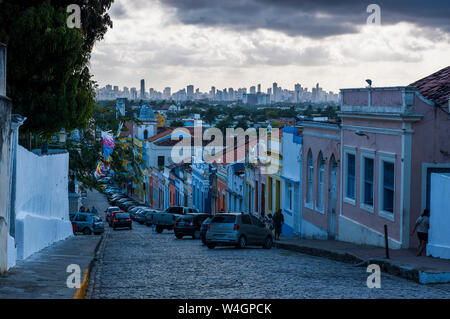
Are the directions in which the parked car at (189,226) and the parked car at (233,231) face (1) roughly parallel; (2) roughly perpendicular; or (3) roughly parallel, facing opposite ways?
roughly parallel

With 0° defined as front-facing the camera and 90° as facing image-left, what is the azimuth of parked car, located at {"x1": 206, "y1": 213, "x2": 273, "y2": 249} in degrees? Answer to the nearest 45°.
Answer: approximately 225°

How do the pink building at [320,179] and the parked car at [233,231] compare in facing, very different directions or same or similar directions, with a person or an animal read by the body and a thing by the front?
very different directions

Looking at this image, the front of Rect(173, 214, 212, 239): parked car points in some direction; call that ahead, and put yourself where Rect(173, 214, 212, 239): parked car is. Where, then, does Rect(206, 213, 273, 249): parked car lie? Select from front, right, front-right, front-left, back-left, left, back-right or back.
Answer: back-right

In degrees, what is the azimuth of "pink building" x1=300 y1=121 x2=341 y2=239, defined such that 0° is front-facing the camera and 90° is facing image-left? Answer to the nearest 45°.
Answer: approximately 45°

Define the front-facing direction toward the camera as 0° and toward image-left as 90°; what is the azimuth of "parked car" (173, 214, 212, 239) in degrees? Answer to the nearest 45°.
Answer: approximately 225°

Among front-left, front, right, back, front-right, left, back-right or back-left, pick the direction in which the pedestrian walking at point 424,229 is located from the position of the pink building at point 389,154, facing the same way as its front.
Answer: front-left

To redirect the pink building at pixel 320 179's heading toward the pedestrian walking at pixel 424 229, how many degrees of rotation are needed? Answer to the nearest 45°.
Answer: approximately 45° to its left

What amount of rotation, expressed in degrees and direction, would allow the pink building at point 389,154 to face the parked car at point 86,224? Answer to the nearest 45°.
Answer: approximately 90° to its right

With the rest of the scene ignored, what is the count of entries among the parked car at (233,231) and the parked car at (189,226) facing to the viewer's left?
0

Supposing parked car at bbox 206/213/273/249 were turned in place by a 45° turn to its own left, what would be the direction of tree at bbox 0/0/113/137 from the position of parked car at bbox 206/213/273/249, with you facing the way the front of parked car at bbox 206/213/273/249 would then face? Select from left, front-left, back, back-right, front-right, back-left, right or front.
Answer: back-left

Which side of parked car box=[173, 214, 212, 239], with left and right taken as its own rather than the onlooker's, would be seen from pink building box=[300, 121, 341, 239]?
right

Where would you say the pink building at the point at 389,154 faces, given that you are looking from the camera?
facing the viewer and to the left of the viewer

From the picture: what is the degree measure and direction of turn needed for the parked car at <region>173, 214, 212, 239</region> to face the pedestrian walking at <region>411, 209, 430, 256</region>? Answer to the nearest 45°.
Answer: approximately 135° to its right

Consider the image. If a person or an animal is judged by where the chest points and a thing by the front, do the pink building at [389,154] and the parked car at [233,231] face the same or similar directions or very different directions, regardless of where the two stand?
very different directions
